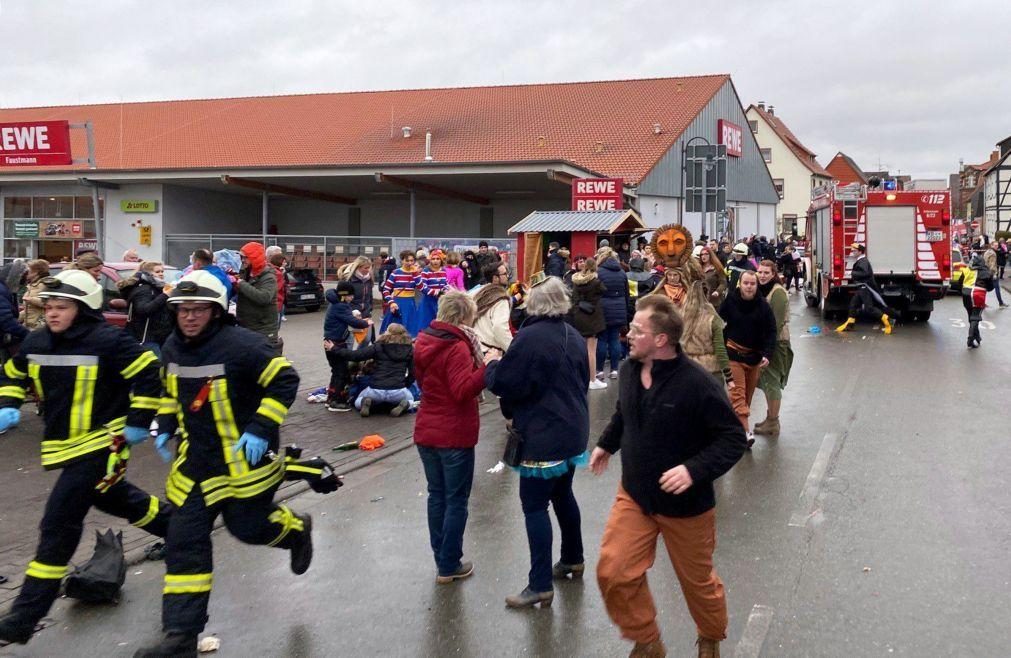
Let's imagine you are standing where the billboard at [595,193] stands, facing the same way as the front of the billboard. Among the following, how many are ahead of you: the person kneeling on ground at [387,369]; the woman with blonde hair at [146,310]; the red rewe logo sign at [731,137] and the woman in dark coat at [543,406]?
3

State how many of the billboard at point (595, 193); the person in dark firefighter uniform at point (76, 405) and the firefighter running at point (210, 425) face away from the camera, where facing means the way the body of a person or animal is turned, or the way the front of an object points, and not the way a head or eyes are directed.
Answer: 0

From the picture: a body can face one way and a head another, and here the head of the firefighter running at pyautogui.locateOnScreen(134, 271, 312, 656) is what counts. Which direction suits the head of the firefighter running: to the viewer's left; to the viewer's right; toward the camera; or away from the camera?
toward the camera

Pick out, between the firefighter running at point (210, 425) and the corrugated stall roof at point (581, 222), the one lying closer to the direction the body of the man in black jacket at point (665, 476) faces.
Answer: the firefighter running

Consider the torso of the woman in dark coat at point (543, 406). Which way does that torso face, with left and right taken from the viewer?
facing away from the viewer and to the left of the viewer

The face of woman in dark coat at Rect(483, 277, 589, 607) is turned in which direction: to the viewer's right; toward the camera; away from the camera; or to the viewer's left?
away from the camera

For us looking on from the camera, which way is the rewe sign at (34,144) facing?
facing the viewer

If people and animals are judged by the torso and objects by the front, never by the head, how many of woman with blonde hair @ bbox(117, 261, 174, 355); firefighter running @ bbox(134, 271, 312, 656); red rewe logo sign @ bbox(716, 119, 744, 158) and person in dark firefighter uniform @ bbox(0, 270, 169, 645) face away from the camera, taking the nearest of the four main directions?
0

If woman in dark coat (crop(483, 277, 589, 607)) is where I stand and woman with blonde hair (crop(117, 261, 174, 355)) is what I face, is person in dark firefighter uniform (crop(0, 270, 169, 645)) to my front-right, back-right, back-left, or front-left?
front-left

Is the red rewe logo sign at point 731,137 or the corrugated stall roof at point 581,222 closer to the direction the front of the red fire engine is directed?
the red rewe logo sign

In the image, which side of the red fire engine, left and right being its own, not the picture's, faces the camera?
back

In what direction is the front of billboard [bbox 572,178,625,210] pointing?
toward the camera
